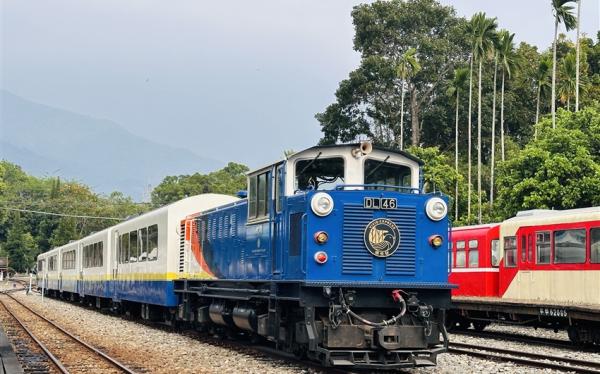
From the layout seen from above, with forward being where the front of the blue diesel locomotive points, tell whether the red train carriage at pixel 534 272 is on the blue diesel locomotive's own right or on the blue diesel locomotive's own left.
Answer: on the blue diesel locomotive's own left

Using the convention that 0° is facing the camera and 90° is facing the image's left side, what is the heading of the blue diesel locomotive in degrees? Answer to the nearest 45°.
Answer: approximately 315°

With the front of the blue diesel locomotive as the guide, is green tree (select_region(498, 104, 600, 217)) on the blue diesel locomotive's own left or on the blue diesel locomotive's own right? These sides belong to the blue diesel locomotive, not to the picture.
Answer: on the blue diesel locomotive's own left
